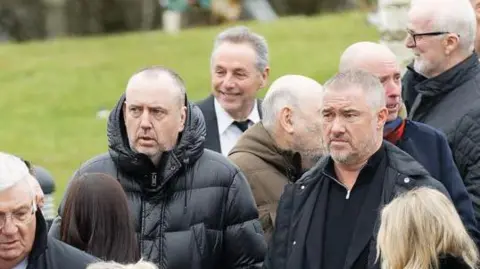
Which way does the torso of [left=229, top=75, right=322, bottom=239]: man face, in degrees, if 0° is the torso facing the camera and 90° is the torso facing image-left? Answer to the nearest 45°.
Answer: approximately 270°

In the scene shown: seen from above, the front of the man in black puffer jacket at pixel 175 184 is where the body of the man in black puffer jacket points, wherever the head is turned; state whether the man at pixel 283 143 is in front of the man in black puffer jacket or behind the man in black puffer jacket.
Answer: behind

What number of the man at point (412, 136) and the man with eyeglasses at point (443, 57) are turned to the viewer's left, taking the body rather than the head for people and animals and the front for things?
1

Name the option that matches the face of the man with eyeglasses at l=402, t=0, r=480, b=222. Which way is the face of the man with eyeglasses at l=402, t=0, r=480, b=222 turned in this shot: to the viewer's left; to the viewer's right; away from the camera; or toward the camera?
to the viewer's left

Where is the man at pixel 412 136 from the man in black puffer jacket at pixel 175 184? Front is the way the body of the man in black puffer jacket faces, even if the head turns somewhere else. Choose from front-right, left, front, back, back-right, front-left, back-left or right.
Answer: back-left

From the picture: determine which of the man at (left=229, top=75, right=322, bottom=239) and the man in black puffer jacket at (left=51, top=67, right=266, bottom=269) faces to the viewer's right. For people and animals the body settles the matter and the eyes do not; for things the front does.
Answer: the man

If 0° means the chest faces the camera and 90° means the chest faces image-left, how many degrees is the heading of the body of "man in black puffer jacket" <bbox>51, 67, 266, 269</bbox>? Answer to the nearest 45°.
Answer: approximately 45°
